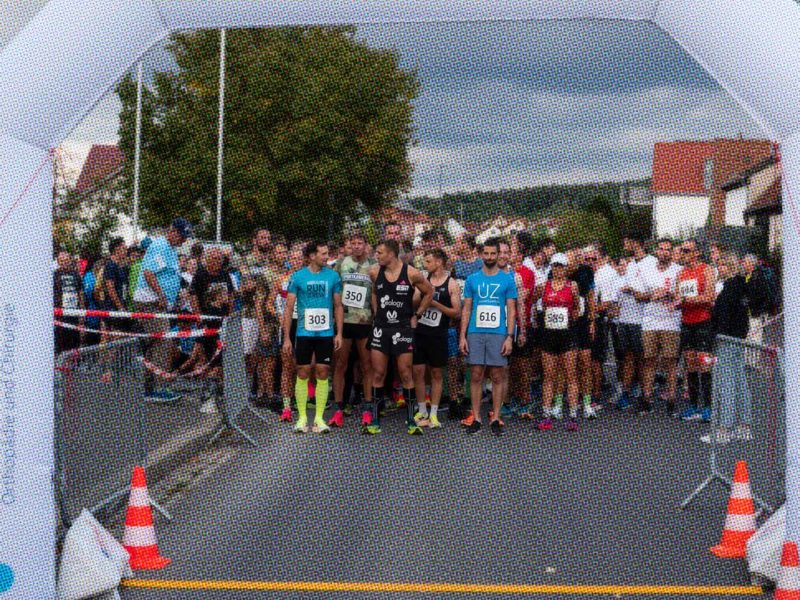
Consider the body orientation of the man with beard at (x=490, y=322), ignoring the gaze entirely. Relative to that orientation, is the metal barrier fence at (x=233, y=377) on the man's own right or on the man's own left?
on the man's own right

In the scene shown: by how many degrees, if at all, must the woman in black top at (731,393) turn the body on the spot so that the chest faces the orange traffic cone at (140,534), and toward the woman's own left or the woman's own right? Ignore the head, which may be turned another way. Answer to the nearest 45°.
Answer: approximately 45° to the woman's own left

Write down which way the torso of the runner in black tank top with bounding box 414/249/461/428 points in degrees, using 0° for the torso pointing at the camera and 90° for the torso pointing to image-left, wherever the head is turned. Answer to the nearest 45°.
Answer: approximately 45°

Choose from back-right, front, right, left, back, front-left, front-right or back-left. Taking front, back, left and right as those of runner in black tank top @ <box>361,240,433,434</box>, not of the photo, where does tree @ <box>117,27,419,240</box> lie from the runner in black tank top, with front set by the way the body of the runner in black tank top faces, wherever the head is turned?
back

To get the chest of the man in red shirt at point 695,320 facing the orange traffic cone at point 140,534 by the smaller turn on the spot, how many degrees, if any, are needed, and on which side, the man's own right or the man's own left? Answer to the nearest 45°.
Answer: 0° — they already face it

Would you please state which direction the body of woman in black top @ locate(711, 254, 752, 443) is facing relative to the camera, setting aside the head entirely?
to the viewer's left

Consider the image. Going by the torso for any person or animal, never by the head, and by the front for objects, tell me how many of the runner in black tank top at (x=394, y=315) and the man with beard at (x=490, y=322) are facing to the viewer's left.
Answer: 0

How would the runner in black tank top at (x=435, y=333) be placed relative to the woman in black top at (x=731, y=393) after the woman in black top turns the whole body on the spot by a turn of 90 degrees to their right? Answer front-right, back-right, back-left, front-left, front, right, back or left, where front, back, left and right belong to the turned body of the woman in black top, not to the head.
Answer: front-left

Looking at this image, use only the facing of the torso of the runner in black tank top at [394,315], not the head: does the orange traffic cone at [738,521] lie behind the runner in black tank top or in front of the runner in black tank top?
in front

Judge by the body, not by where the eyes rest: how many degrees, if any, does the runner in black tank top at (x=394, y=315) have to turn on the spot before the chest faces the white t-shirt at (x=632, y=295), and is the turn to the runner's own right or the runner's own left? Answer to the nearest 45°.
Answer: approximately 135° to the runner's own left

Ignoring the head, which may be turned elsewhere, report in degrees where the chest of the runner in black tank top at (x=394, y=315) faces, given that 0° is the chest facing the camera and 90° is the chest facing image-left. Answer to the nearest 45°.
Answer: approximately 0°

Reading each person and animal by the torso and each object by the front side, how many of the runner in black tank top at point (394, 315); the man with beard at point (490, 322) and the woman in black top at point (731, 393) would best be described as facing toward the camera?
2
